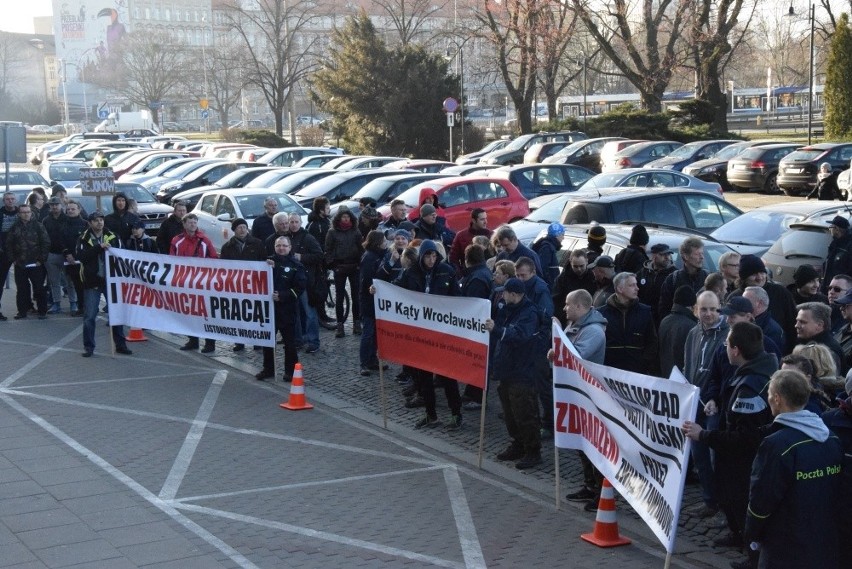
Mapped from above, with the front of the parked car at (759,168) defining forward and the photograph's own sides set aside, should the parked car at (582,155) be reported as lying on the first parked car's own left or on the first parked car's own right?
on the first parked car's own left

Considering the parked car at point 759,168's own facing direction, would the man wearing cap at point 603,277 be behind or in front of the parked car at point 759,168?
behind

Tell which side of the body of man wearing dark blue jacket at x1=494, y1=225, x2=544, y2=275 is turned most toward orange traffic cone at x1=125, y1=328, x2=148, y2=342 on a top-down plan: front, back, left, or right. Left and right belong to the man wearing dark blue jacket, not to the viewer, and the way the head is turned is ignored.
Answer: front

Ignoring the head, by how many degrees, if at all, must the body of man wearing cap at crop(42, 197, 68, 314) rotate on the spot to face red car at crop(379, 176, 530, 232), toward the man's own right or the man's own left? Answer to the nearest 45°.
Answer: approximately 90° to the man's own left

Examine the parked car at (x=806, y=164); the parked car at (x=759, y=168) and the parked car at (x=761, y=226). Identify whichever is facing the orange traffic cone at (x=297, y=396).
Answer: the parked car at (x=761, y=226)

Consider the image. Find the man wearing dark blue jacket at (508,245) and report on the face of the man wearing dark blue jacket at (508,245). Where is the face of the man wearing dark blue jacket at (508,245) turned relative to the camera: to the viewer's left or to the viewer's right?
to the viewer's left

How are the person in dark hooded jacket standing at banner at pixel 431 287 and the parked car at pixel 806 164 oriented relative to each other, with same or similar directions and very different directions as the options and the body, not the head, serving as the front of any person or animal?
very different directions

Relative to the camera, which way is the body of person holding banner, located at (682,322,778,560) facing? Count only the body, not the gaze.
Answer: to the viewer's left

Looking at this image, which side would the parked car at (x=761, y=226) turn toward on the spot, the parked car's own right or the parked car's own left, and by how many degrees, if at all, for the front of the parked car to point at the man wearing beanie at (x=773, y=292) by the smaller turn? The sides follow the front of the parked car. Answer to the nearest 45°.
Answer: approximately 45° to the parked car's own left

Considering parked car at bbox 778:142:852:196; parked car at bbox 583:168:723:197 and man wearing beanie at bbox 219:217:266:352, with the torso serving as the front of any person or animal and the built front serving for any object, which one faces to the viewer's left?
parked car at bbox 583:168:723:197

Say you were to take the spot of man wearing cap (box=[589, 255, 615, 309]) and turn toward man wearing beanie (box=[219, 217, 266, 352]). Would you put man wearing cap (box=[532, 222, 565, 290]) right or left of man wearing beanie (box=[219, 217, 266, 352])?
right
